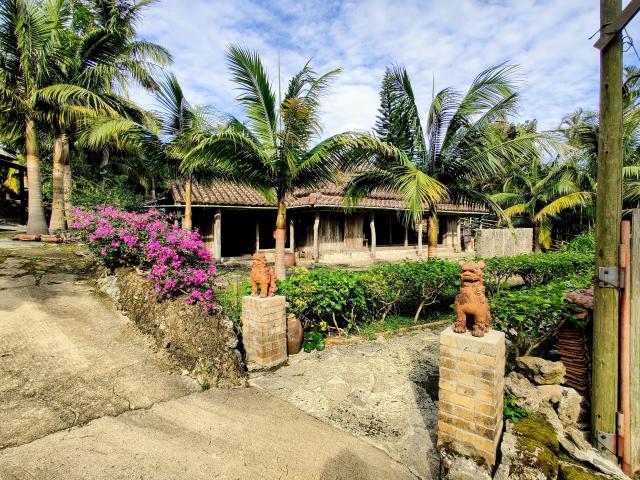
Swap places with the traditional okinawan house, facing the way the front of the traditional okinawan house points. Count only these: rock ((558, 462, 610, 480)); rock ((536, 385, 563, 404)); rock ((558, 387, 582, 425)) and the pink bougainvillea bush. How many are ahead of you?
4

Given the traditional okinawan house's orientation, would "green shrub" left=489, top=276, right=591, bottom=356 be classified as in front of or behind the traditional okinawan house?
in front

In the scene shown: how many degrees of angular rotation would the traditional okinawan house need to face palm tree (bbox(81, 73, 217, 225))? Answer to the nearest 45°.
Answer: approximately 45° to its right

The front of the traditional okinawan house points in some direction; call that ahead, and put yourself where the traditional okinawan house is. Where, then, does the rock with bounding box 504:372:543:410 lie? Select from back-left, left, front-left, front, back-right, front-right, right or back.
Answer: front

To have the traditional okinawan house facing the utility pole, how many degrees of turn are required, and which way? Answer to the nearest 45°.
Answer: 0° — it already faces it

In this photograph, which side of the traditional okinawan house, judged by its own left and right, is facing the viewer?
front

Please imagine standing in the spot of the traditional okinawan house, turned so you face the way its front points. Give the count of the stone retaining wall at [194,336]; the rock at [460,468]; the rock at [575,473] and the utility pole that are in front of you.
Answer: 4

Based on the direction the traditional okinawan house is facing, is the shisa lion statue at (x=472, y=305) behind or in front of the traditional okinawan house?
in front

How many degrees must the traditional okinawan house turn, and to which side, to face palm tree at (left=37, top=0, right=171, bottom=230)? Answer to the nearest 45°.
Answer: approximately 45° to its right

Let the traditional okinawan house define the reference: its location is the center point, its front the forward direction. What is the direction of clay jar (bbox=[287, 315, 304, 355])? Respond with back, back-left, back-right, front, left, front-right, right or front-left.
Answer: front

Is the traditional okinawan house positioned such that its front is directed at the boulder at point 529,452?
yes

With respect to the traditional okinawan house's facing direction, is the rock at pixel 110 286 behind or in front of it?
in front

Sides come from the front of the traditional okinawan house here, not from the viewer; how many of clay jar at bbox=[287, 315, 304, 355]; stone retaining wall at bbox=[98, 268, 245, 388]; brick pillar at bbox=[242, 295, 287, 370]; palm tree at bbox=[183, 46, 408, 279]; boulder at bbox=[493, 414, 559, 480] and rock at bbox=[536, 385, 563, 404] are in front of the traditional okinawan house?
6

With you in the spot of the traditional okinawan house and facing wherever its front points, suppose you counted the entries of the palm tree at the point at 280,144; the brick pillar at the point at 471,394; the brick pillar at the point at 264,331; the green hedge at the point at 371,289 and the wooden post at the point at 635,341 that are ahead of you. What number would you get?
5

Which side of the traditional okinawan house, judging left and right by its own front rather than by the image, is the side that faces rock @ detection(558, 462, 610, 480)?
front
